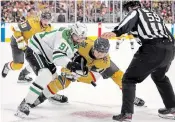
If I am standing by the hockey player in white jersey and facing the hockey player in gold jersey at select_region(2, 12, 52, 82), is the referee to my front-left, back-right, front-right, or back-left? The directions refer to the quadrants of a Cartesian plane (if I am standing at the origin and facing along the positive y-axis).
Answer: back-right

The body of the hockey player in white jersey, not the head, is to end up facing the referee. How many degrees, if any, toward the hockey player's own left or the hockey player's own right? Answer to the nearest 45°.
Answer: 0° — they already face them

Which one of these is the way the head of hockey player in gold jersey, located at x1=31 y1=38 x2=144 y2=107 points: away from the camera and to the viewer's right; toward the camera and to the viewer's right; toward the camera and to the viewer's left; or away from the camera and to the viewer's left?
toward the camera and to the viewer's left

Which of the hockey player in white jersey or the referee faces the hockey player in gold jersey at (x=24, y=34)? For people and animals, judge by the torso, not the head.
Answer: the referee

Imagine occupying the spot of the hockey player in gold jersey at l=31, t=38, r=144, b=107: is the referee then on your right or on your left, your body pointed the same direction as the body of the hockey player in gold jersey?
on your left

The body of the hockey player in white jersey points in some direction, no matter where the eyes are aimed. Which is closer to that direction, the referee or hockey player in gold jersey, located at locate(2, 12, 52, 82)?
the referee

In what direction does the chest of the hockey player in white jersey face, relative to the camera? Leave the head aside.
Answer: to the viewer's right

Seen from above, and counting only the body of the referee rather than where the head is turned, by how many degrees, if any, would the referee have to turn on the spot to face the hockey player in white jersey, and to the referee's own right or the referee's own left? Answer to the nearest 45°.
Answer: approximately 45° to the referee's own left

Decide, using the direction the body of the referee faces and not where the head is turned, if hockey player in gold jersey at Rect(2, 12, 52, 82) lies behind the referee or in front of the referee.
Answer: in front

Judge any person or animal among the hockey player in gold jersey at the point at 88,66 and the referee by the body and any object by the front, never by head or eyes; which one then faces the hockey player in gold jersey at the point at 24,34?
the referee

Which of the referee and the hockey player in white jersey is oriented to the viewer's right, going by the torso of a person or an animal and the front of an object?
the hockey player in white jersey

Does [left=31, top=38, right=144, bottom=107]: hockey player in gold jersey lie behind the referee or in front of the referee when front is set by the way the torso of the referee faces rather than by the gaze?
in front

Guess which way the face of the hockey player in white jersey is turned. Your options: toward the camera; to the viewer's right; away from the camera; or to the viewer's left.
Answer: to the viewer's right

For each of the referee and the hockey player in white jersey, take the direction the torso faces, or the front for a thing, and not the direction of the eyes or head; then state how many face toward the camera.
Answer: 0

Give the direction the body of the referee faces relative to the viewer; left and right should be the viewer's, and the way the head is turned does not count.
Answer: facing away from the viewer and to the left of the viewer

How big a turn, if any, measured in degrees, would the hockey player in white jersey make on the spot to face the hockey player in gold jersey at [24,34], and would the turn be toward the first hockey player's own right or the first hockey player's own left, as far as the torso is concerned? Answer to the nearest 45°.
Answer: approximately 90° to the first hockey player's own left
